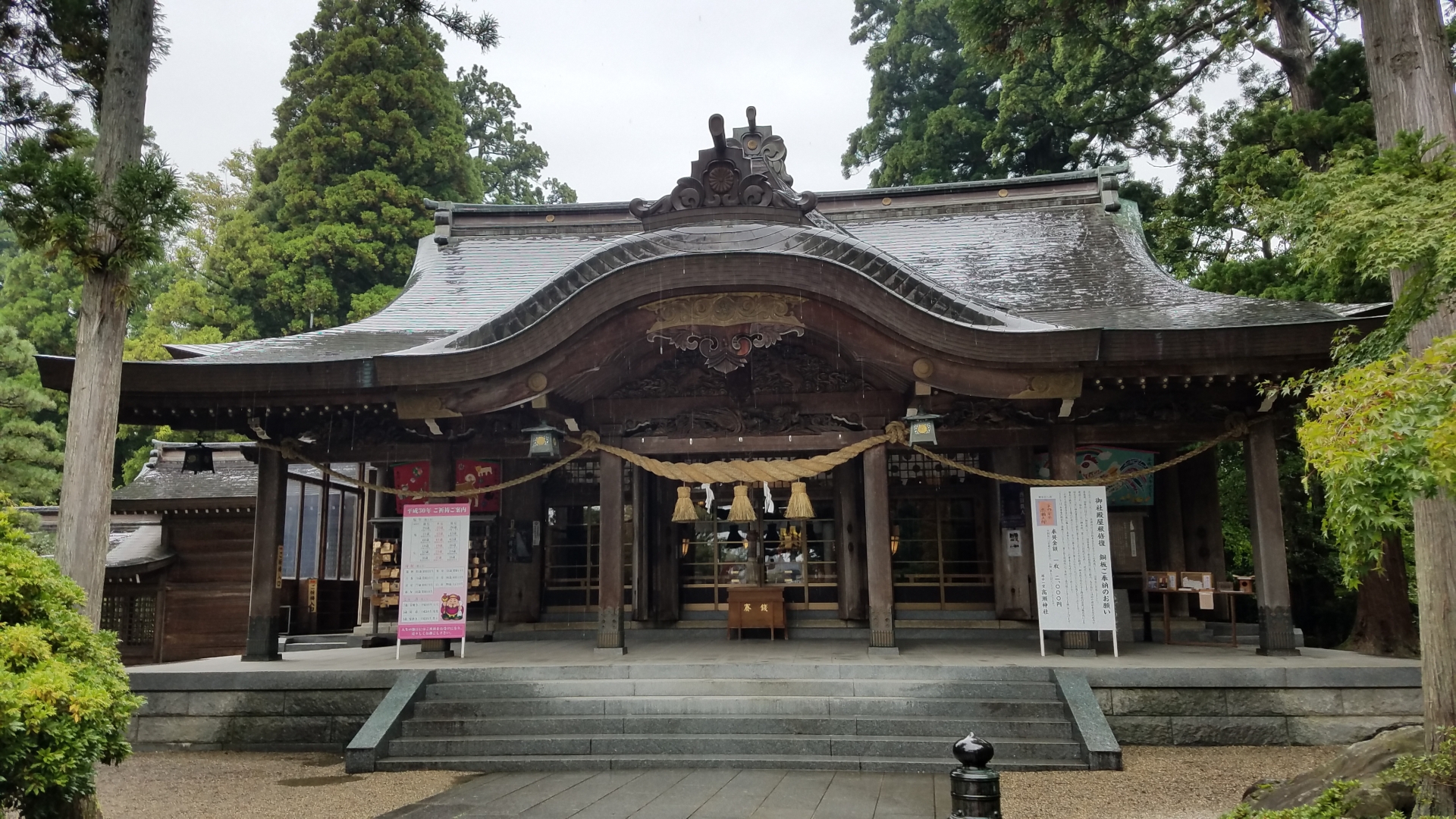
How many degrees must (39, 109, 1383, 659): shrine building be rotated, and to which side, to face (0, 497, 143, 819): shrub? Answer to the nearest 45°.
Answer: approximately 45° to its right

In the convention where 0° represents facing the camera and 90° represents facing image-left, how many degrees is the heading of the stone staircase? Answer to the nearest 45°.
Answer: approximately 0°

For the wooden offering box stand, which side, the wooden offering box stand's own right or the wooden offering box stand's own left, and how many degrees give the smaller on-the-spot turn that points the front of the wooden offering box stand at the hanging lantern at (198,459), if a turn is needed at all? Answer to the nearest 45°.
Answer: approximately 90° to the wooden offering box stand's own right

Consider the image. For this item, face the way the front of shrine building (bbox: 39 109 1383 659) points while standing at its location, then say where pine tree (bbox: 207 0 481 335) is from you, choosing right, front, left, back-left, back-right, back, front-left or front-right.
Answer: back-right

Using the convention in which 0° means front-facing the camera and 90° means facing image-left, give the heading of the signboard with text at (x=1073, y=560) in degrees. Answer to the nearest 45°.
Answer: approximately 0°

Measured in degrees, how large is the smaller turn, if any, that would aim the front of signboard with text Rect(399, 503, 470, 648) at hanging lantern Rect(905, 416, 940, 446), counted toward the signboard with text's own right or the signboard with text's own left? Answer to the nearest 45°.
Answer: approximately 45° to the signboard with text's own left
